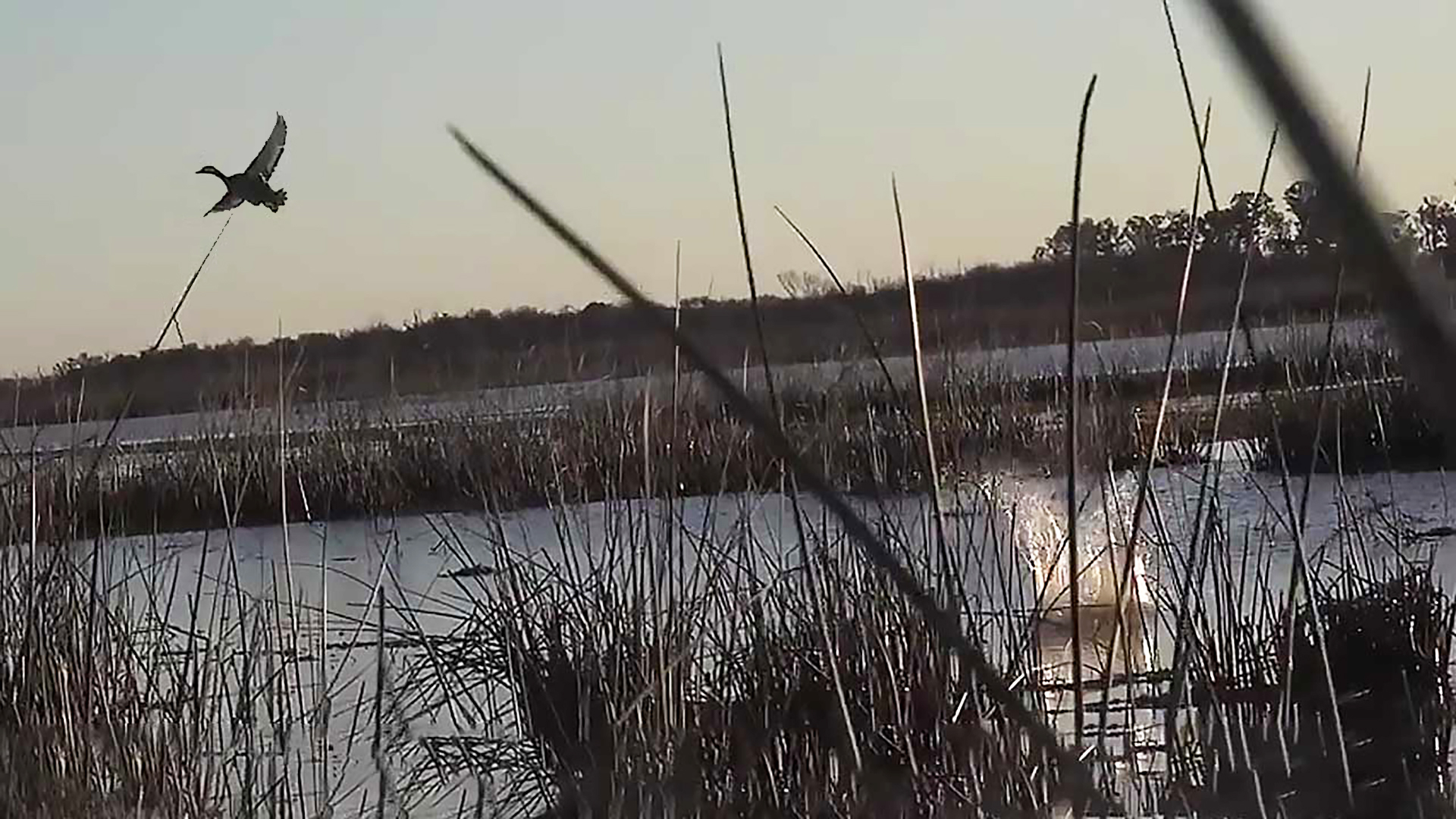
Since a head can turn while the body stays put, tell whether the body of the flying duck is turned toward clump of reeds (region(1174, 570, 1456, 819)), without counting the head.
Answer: no

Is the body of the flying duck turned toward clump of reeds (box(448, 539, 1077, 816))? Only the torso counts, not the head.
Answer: no

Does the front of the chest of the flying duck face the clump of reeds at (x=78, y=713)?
no

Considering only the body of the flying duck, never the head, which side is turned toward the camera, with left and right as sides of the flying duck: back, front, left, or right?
left
